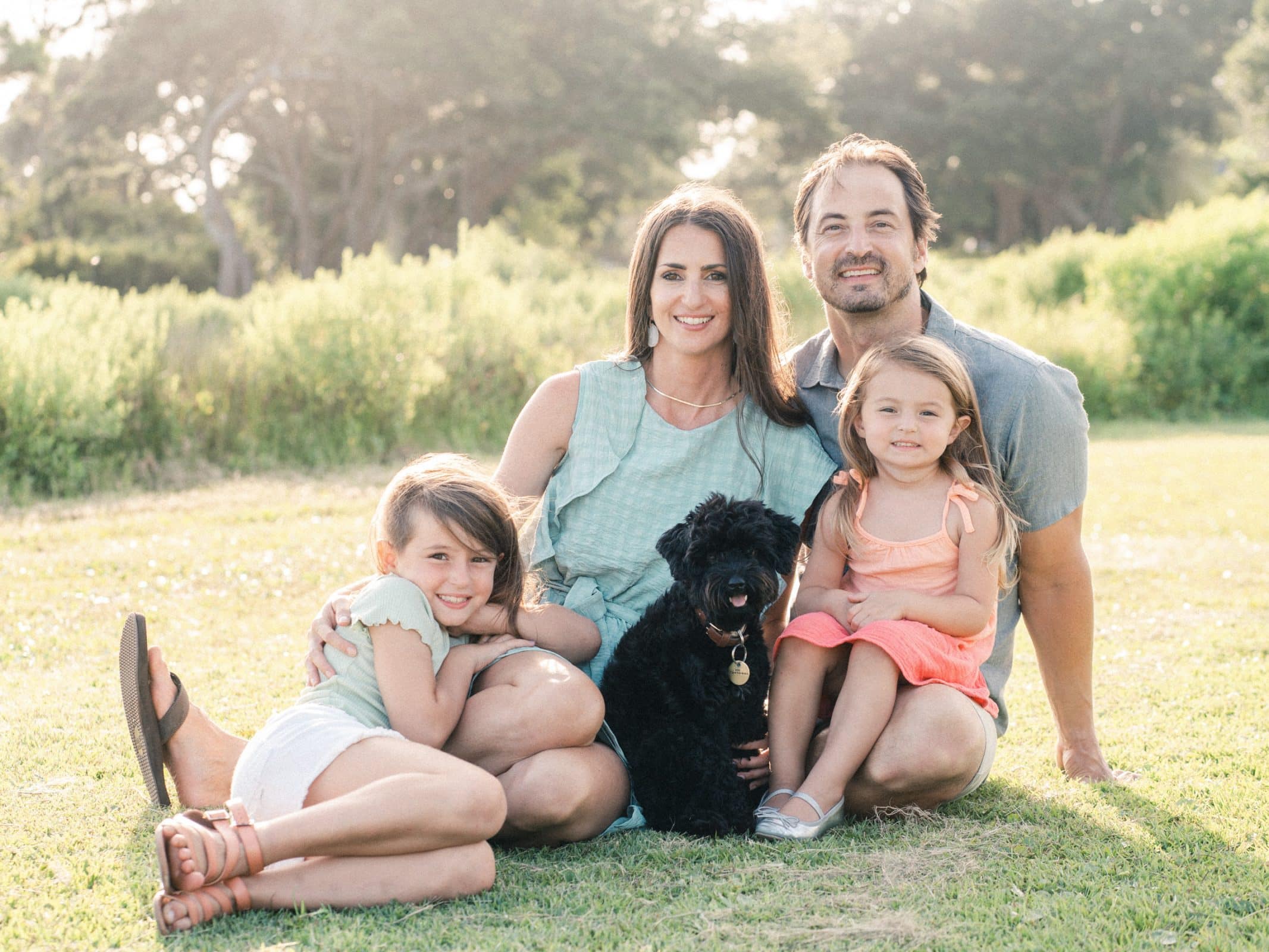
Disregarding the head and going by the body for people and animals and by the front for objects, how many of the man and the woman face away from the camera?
0

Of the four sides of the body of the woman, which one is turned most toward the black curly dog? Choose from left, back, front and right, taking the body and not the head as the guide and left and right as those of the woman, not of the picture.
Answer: front

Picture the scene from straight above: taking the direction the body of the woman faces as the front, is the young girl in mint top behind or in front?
in front

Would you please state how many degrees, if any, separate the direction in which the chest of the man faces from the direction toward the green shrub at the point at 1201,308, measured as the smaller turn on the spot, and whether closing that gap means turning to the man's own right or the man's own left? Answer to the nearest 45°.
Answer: approximately 135° to the man's own right

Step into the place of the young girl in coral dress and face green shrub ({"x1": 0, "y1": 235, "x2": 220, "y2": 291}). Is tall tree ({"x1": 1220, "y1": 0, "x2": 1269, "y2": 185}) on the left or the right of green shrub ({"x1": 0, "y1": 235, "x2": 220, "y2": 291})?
right

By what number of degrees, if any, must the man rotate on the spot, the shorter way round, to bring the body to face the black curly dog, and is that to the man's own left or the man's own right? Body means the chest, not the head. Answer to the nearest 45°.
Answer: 0° — they already face it

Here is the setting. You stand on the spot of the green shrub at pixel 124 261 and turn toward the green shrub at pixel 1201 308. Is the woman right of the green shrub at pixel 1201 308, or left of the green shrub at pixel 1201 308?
right

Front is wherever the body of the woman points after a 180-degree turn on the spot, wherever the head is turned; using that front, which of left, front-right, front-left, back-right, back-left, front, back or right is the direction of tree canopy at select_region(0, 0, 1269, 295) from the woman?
front

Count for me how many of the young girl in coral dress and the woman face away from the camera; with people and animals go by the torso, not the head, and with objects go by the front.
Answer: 0

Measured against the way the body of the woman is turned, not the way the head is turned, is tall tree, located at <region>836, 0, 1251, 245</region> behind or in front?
behind

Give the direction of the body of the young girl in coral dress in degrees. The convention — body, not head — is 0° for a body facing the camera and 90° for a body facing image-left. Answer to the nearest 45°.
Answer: approximately 45°
